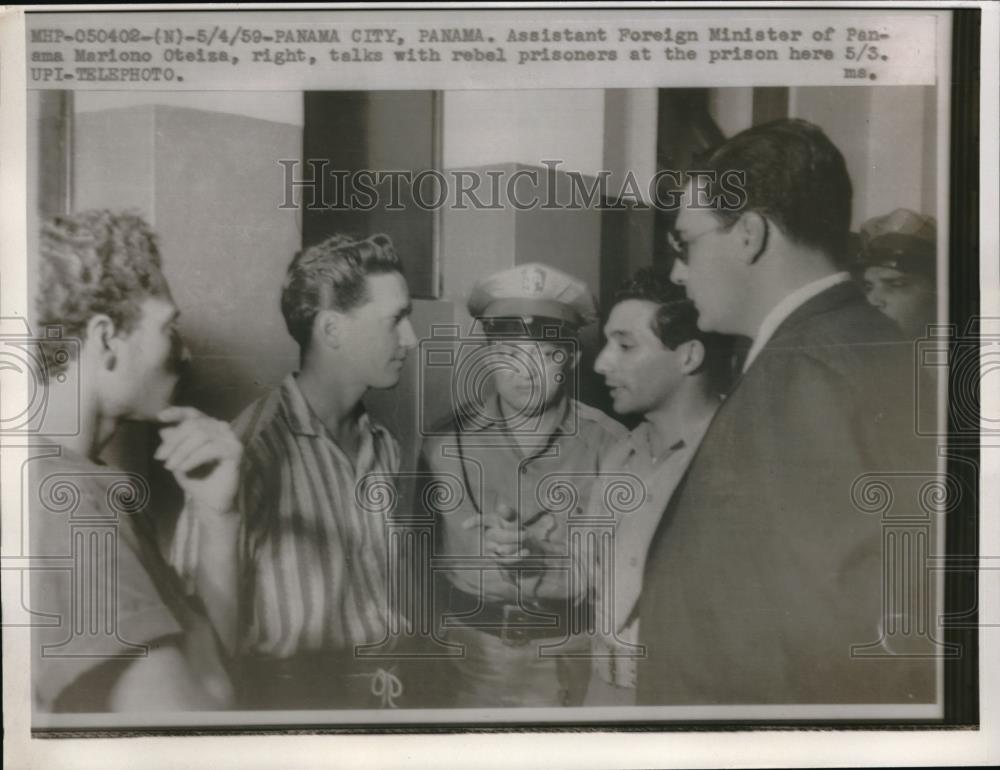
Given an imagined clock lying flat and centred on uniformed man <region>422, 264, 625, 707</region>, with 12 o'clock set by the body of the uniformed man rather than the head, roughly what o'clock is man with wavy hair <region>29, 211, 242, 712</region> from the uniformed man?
The man with wavy hair is roughly at 3 o'clock from the uniformed man.

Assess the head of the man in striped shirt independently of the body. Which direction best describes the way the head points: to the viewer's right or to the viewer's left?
to the viewer's right

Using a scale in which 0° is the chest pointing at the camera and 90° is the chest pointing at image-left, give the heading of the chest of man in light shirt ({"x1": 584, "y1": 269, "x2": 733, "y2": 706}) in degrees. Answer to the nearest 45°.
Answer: approximately 45°

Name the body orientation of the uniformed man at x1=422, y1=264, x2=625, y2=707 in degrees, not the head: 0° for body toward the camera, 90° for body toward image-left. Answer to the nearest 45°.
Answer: approximately 0°
